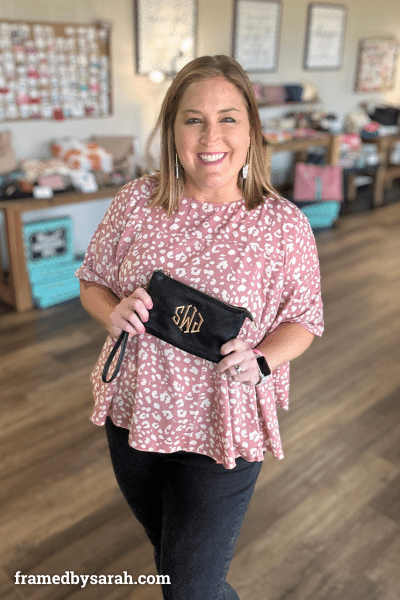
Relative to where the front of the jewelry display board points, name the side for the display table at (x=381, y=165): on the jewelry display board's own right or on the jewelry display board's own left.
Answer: on the jewelry display board's own left

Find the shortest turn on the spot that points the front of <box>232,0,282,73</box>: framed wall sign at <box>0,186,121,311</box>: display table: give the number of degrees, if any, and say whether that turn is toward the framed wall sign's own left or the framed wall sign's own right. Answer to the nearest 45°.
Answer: approximately 45° to the framed wall sign's own right

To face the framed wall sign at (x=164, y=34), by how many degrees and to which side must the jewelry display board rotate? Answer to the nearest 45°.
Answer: approximately 135° to its left

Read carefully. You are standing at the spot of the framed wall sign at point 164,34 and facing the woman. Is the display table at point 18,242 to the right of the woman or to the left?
right

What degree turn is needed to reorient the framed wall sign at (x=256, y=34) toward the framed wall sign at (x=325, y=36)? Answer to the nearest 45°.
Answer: approximately 135° to its left

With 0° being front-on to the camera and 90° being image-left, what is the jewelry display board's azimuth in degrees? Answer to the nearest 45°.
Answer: approximately 0°

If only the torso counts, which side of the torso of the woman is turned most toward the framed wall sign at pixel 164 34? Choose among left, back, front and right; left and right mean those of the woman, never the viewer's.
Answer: back
